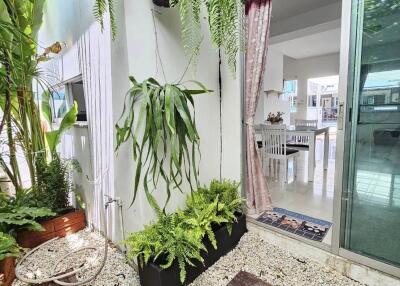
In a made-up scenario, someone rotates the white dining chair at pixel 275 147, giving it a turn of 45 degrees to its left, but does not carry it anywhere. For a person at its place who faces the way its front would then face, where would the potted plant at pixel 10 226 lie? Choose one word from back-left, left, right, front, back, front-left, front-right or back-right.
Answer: back-left

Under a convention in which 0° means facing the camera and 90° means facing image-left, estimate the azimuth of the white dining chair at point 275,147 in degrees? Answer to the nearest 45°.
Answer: approximately 225°

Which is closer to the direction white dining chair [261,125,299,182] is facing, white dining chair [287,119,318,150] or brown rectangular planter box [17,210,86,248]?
the white dining chair

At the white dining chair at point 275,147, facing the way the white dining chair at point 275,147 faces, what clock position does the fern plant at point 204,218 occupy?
The fern plant is roughly at 5 o'clock from the white dining chair.

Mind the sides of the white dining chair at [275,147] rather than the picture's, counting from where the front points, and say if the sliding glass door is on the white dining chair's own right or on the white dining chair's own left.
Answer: on the white dining chair's own right

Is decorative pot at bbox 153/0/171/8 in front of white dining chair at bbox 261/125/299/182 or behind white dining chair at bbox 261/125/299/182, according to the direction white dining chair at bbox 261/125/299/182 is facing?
behind
